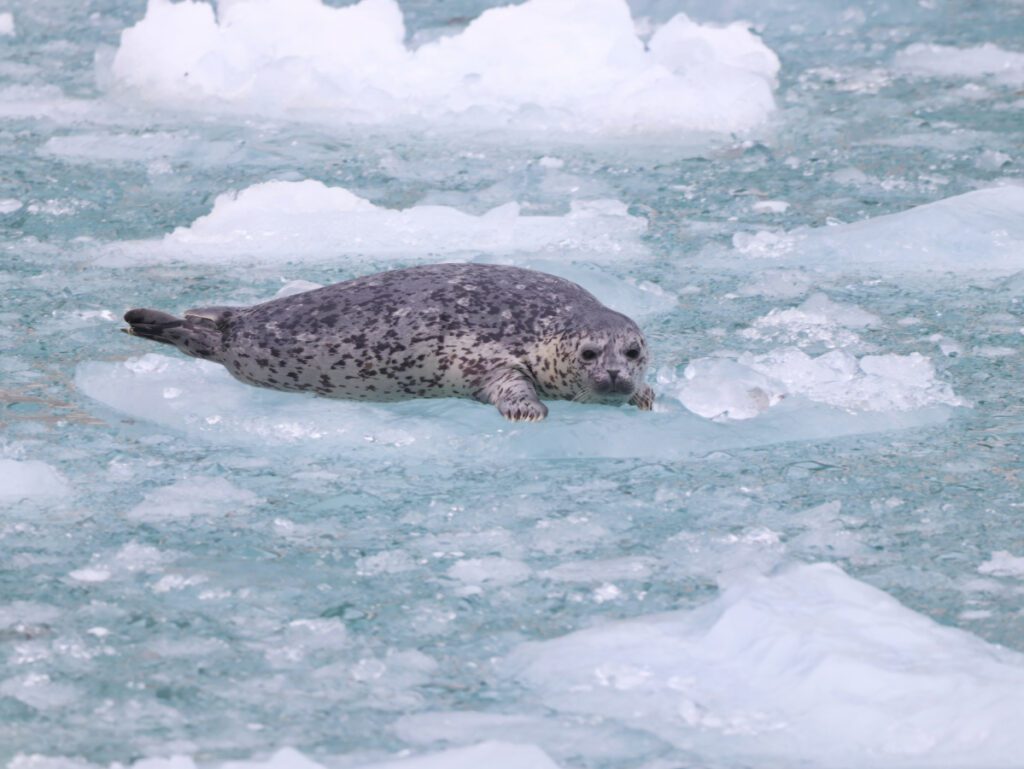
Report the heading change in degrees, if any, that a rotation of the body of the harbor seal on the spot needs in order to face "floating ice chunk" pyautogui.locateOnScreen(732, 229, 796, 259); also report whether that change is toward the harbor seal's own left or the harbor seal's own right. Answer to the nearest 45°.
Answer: approximately 90° to the harbor seal's own left

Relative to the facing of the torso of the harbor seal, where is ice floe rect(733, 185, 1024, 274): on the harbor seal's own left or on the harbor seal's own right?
on the harbor seal's own left

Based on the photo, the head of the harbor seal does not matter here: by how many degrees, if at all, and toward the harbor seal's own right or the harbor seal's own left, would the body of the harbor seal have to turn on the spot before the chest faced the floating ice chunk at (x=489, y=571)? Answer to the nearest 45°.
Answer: approximately 45° to the harbor seal's own right

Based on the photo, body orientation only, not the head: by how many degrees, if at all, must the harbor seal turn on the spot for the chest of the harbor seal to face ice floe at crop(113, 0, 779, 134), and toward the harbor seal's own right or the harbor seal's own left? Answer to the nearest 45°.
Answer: approximately 135° to the harbor seal's own left

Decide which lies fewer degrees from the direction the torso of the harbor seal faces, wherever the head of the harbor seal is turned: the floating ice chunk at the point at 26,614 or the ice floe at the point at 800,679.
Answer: the ice floe

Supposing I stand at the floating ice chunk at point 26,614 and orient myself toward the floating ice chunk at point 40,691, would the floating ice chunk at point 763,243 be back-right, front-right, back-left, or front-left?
back-left

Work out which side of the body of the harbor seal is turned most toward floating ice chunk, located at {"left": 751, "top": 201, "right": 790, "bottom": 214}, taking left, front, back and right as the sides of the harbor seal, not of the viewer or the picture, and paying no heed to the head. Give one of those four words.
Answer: left

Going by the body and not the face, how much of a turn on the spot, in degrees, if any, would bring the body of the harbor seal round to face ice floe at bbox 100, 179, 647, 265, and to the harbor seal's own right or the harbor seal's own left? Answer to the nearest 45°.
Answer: approximately 135° to the harbor seal's own left

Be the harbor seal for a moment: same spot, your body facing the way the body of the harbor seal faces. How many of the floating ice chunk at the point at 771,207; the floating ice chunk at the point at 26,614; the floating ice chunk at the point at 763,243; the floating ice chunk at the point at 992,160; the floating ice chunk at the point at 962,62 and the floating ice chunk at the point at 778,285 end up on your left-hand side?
5

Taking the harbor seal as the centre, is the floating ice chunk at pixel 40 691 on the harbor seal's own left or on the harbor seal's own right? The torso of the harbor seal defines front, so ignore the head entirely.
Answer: on the harbor seal's own right

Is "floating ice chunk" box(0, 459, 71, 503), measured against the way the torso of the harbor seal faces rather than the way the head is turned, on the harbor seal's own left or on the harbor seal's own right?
on the harbor seal's own right

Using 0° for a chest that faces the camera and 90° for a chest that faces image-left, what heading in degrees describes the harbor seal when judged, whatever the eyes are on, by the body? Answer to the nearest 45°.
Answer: approximately 315°

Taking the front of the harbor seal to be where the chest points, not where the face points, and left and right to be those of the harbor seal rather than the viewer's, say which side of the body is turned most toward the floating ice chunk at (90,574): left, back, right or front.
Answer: right

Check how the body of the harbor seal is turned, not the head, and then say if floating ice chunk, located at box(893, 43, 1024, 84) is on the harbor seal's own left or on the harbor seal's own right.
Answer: on the harbor seal's own left
